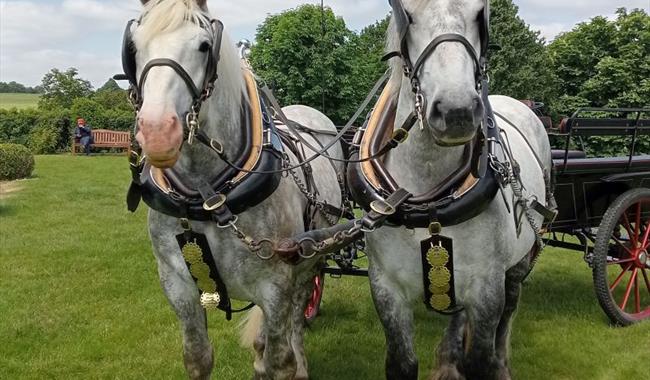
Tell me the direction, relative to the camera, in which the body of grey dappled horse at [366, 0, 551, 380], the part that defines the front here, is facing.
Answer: toward the camera

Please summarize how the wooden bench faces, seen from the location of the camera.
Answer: facing the viewer

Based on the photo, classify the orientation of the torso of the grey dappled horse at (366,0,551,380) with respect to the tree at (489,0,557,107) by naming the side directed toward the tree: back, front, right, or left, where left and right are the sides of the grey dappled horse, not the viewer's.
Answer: back

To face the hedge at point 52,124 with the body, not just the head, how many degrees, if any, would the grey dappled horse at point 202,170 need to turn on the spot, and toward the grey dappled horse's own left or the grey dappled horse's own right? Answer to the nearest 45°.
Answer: approximately 135° to the grey dappled horse's own right

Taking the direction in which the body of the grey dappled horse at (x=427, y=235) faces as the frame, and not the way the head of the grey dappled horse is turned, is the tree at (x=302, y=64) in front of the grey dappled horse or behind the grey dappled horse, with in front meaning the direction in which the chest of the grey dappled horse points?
behind

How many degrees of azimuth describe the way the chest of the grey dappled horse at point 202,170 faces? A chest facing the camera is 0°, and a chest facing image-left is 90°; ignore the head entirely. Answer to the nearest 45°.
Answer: approximately 45°

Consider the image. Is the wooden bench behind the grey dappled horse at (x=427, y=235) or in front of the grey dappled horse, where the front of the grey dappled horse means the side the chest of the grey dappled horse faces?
behind

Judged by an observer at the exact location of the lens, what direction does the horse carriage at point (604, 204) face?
facing the viewer and to the left of the viewer

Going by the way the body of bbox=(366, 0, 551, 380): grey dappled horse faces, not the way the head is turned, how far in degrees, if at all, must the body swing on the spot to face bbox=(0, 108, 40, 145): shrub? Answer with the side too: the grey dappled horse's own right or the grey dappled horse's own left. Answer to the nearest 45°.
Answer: approximately 135° to the grey dappled horse's own right

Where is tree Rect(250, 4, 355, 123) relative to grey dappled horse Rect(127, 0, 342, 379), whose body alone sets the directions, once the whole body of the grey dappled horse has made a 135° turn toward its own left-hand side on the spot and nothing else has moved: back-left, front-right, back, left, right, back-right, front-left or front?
left

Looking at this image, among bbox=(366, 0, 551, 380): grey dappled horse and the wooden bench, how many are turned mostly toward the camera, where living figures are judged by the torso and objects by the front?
2

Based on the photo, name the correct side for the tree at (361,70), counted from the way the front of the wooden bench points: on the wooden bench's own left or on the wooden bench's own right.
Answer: on the wooden bench's own left
